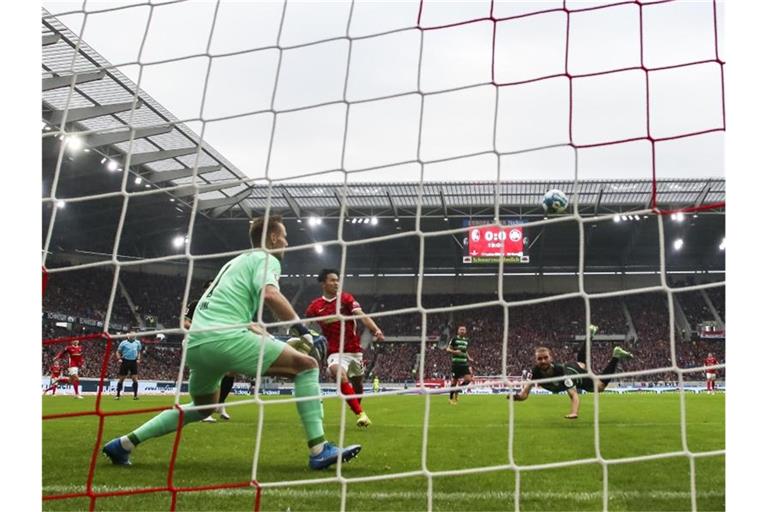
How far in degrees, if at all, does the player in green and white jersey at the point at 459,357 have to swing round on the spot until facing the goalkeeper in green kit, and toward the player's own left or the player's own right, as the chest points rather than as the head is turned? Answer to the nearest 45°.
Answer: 0° — they already face them

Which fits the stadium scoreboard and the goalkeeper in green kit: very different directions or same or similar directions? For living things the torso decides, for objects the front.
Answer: very different directions

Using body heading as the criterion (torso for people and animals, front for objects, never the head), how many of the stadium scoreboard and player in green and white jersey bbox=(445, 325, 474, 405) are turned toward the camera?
2

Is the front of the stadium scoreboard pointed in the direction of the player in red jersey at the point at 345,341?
yes

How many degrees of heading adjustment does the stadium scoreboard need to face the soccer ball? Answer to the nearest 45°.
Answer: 0° — it already faces it

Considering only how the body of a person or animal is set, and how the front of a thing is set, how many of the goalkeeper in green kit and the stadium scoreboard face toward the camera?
1

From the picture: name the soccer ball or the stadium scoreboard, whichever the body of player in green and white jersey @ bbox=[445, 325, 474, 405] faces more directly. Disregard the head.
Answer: the soccer ball

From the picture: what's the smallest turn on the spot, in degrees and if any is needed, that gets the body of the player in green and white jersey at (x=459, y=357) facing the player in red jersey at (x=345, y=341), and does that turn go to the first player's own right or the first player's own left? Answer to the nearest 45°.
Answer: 0° — they already face them

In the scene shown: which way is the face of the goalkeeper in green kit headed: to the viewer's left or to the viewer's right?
to the viewer's right

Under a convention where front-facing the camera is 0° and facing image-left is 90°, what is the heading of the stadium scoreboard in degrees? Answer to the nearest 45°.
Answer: approximately 0°

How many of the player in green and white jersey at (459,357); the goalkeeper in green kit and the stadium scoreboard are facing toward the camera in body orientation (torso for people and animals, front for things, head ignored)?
2

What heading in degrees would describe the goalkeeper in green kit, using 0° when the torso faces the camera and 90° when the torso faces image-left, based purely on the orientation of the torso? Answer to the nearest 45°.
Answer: approximately 225°

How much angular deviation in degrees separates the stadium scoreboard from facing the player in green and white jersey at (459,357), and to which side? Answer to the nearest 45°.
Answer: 0° — it already faces them
